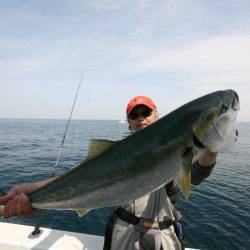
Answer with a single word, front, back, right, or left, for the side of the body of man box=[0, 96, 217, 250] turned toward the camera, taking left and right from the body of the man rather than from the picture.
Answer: front
